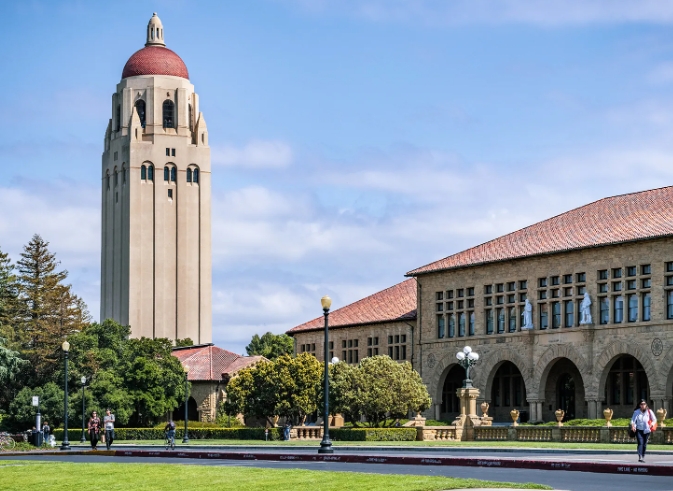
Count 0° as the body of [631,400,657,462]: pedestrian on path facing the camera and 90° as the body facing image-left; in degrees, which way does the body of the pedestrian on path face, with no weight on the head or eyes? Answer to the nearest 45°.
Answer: approximately 0°
